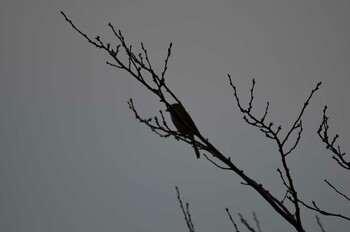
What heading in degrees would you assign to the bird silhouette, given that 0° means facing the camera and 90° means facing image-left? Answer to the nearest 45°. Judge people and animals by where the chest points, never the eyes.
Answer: approximately 90°
